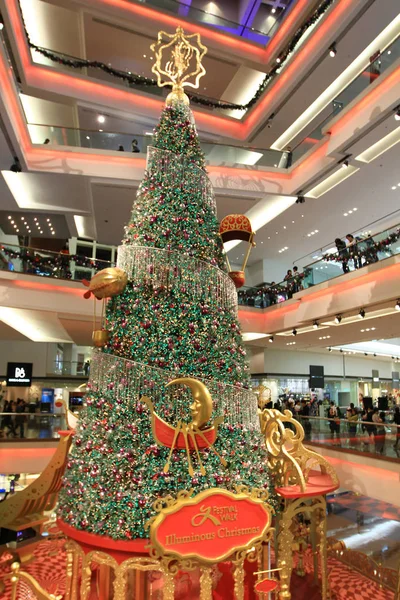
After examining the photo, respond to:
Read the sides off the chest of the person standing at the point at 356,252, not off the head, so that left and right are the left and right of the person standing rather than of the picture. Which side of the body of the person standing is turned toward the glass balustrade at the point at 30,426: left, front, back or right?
front

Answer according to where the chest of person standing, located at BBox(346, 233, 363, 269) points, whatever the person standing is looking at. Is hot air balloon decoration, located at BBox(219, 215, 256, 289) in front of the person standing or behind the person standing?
in front

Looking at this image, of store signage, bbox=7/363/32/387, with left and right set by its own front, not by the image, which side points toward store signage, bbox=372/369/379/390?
left

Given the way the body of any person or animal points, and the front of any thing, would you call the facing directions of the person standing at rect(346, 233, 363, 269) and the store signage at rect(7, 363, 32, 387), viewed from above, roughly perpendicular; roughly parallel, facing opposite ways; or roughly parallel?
roughly perpendicular

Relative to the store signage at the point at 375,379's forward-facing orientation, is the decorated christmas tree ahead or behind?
ahead

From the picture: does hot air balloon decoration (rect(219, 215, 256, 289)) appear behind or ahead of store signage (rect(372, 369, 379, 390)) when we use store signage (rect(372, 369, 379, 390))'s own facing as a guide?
ahead

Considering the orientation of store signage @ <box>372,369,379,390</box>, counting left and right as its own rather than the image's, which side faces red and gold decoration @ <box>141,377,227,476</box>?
front

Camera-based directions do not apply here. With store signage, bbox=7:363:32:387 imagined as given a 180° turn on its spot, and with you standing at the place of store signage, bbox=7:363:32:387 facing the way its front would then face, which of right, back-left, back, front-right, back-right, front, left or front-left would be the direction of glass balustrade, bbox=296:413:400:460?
back-right

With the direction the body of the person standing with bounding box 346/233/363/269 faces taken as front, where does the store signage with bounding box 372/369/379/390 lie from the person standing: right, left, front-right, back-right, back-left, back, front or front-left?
back-right
